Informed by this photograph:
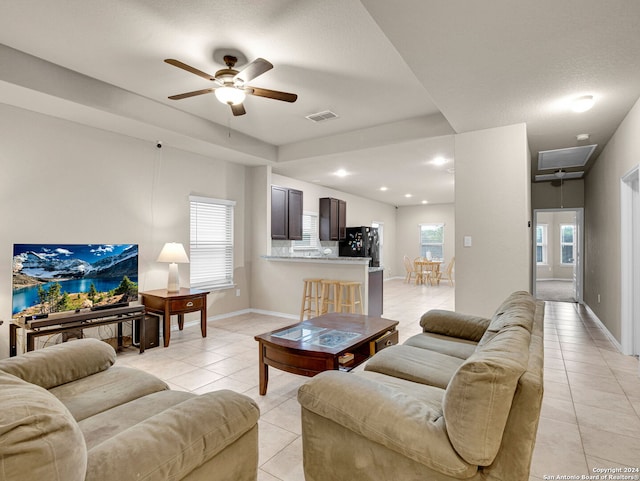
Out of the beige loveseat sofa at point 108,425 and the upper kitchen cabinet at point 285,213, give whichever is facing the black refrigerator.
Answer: the beige loveseat sofa

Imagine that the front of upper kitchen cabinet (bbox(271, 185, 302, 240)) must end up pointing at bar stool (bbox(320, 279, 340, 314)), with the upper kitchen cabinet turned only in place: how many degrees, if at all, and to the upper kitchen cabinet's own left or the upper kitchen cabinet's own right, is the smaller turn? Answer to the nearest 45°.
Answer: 0° — it already faces it

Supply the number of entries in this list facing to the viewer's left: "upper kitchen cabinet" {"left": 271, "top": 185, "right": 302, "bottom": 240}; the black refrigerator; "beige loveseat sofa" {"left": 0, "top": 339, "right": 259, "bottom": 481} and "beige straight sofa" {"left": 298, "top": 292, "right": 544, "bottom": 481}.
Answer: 1

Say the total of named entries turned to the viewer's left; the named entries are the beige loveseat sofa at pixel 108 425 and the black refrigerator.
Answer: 0

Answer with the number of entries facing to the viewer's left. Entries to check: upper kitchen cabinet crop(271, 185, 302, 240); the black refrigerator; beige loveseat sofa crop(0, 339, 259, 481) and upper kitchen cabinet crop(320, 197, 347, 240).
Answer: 0

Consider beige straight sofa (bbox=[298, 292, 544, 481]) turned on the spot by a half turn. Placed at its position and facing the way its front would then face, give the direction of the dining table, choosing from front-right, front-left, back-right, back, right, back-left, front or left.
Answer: left

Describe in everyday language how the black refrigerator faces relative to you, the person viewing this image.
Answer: facing the viewer and to the right of the viewer

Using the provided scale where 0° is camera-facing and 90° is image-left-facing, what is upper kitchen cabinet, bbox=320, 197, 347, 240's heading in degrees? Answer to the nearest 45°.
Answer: approximately 315°

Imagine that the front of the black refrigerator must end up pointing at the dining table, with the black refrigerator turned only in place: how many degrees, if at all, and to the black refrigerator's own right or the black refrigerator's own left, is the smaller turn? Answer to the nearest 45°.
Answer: approximately 90° to the black refrigerator's own left

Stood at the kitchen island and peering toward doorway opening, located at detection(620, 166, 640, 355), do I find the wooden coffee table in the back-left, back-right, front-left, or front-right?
front-right

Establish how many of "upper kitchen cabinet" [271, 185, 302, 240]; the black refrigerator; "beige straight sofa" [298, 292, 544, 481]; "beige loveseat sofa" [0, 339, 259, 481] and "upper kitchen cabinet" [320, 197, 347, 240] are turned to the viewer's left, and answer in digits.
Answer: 1

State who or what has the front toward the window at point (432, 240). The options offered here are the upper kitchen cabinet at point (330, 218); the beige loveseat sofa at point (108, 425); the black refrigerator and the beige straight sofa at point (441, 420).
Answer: the beige loveseat sofa at point (108, 425)

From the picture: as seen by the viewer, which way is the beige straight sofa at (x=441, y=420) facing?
to the viewer's left

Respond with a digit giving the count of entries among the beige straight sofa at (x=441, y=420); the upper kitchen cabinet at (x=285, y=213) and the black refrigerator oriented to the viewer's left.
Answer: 1

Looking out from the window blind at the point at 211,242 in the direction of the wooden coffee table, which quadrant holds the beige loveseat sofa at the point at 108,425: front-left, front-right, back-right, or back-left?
front-right
